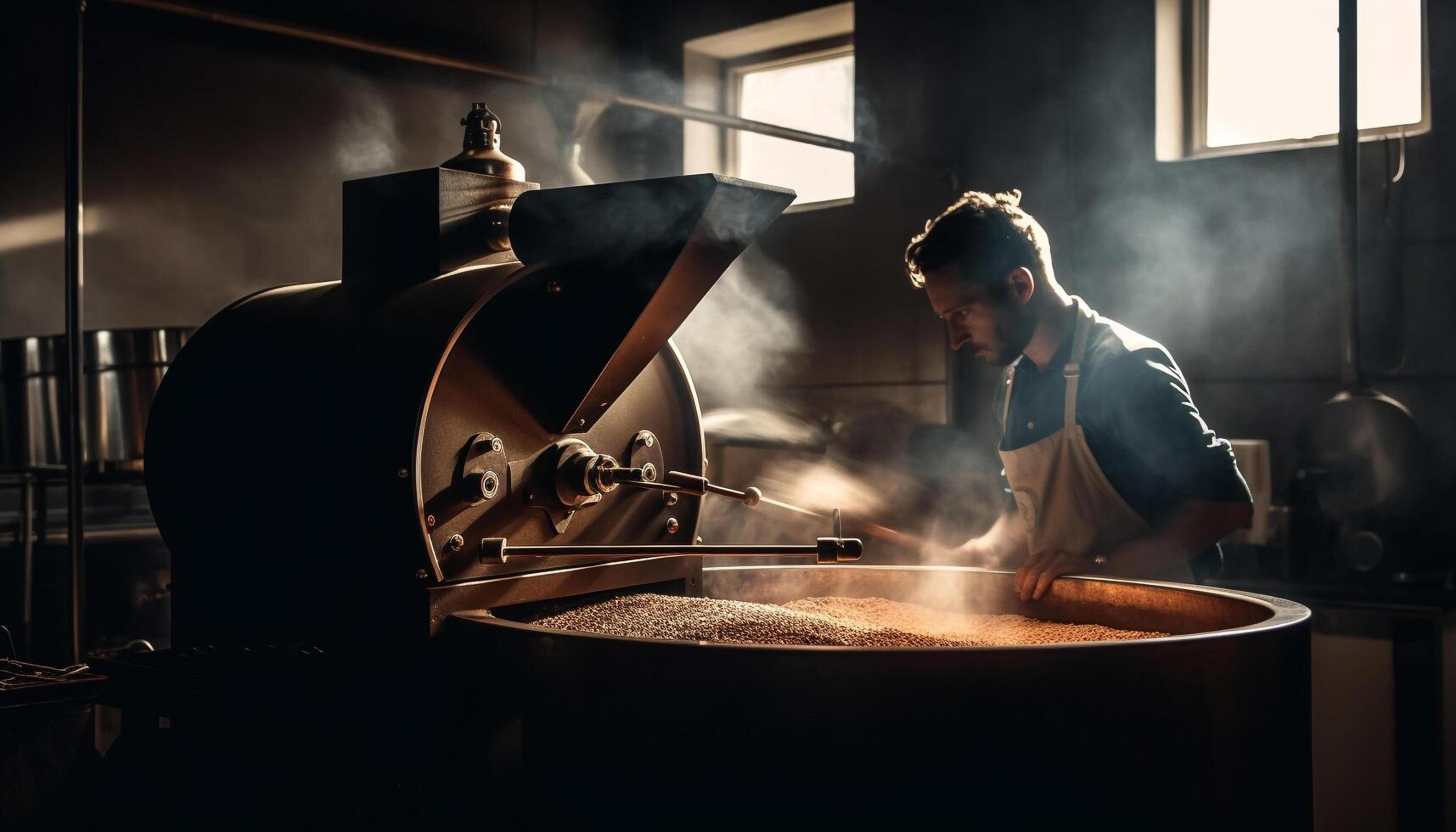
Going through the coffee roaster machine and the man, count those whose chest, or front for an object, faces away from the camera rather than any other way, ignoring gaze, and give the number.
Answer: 0

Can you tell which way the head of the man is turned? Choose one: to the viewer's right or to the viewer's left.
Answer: to the viewer's left

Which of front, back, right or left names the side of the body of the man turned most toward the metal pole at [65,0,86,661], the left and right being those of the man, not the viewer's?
front

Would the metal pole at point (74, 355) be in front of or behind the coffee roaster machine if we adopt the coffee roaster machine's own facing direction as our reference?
behind

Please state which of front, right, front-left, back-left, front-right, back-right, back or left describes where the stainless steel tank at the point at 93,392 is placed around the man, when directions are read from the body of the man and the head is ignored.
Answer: front-right

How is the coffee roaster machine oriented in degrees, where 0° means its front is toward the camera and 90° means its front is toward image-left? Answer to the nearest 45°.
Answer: approximately 315°

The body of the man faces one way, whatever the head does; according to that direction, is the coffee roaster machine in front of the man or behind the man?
in front

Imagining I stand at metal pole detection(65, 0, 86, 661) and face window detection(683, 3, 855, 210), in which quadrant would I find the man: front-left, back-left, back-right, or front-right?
front-right

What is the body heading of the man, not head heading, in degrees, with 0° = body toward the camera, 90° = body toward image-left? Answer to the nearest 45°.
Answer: approximately 45°

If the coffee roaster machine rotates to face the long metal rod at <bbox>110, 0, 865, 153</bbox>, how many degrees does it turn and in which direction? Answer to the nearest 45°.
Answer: approximately 135° to its left

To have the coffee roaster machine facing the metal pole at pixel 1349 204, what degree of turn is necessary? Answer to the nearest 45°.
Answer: approximately 90° to its left

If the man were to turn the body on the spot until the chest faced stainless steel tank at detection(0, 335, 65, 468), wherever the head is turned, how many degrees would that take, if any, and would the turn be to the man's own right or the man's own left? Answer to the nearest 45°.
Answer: approximately 45° to the man's own right

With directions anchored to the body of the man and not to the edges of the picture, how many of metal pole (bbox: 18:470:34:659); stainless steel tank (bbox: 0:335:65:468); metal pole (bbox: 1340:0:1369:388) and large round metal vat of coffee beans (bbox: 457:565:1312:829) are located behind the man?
1

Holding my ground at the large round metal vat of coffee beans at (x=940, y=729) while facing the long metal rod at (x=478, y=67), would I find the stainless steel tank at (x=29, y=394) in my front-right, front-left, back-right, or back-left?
front-left

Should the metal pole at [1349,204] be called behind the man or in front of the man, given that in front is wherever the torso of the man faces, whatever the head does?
behind

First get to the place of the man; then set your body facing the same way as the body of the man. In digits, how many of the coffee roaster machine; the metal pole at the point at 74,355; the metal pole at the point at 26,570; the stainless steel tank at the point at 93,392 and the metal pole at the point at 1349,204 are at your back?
1
